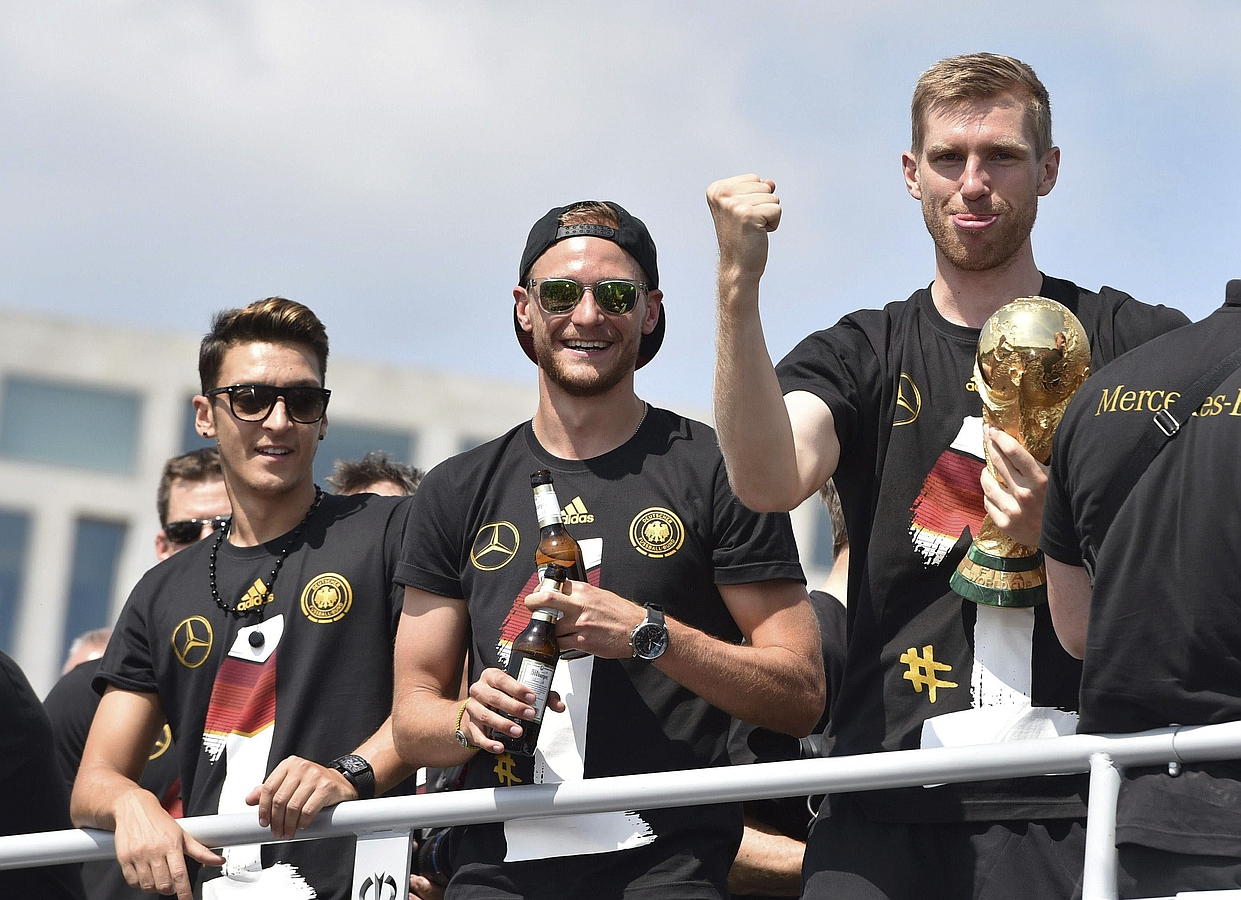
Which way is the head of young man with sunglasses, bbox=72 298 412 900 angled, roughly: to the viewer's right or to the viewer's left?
to the viewer's right

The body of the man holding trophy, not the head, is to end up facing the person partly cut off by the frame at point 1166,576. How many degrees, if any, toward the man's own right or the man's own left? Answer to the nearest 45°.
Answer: approximately 45° to the man's own left

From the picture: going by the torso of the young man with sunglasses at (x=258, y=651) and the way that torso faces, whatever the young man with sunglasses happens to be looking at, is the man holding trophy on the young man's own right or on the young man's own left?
on the young man's own left

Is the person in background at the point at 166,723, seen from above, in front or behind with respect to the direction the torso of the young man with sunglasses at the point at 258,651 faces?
behind

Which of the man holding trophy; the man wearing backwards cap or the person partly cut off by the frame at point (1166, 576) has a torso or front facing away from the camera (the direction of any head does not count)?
the person partly cut off by the frame

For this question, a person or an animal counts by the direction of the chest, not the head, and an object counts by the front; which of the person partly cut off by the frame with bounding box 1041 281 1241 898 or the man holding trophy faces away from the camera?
the person partly cut off by the frame

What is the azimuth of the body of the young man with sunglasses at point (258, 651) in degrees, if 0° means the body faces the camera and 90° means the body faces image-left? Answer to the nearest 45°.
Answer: approximately 0°

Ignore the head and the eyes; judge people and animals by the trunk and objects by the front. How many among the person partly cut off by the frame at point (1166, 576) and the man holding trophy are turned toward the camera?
1

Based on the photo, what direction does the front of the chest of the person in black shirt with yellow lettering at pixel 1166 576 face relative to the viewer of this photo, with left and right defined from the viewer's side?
facing away from the viewer
